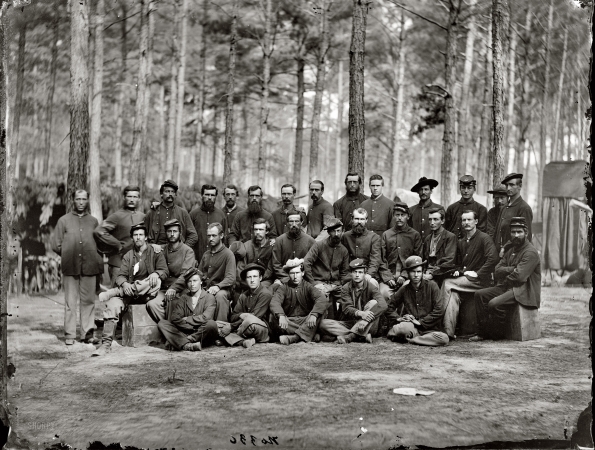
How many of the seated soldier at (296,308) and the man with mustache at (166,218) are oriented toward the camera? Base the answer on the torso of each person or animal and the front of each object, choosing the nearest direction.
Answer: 2

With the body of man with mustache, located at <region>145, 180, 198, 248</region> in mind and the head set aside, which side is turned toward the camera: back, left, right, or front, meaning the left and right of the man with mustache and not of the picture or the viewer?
front

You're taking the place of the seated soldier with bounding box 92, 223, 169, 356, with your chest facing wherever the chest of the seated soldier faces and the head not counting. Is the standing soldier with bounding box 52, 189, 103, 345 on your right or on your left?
on your right

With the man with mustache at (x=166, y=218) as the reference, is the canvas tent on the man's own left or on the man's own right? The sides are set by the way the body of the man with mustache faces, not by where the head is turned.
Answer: on the man's own left

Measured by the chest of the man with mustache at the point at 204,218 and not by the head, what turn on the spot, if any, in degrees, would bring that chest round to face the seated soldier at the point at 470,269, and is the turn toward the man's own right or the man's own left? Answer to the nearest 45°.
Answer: approximately 45° to the man's own left

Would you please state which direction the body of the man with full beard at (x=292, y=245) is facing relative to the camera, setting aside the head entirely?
toward the camera

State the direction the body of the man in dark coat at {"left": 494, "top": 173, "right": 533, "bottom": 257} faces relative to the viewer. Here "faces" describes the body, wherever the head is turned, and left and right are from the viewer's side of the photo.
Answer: facing the viewer and to the left of the viewer

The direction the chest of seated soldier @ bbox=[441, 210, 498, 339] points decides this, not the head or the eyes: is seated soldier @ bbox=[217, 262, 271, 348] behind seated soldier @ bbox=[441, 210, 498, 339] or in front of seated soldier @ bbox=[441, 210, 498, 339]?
in front

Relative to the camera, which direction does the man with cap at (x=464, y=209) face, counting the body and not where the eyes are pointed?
toward the camera

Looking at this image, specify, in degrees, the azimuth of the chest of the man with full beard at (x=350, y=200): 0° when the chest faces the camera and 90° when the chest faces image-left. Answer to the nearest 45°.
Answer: approximately 0°
